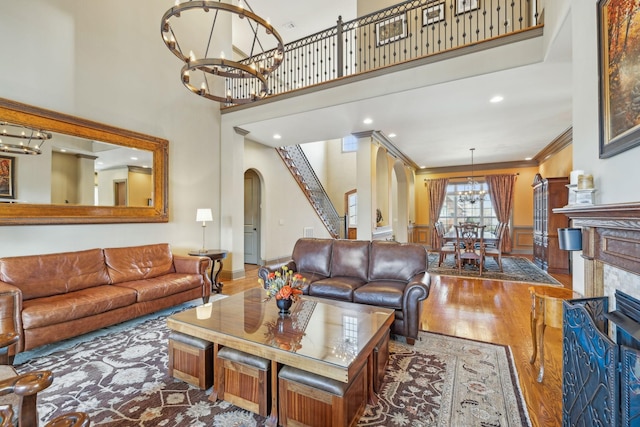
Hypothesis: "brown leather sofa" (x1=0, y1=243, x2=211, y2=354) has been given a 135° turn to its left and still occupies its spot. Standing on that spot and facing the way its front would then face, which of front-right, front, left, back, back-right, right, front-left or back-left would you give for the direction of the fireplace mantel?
back-right

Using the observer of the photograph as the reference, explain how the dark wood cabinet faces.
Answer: facing to the left of the viewer

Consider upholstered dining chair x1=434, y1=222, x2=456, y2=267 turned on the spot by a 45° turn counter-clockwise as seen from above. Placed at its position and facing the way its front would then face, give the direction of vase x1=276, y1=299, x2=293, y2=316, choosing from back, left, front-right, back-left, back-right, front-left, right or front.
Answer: back-right

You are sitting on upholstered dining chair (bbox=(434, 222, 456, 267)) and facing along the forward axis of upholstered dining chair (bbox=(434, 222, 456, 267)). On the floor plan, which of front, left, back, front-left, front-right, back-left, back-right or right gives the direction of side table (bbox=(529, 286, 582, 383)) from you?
right

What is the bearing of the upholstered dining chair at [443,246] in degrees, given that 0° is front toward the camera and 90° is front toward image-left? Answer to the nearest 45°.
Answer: approximately 270°

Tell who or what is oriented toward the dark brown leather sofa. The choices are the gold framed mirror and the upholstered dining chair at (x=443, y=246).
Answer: the gold framed mirror

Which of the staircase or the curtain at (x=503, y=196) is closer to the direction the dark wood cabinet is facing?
the staircase

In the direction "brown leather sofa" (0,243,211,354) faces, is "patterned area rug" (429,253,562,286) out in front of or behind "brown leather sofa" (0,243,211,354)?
in front

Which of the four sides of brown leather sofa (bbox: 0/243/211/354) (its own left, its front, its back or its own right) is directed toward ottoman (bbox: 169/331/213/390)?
front

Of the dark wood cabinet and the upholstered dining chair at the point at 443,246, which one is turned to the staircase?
the dark wood cabinet

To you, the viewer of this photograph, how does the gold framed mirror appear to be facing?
facing the viewer and to the right of the viewer

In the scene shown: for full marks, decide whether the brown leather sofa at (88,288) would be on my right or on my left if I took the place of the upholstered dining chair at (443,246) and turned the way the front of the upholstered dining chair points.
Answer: on my right

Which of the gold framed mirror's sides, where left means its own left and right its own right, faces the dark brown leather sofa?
front

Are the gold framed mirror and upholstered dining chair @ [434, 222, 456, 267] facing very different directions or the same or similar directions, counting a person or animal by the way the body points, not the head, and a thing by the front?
same or similar directions

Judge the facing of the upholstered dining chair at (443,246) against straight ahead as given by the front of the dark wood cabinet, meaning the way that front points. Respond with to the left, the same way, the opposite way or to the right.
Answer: the opposite way

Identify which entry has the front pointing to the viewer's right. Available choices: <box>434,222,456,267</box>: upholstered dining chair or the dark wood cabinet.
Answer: the upholstered dining chair
